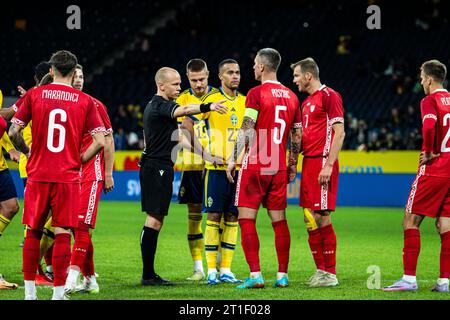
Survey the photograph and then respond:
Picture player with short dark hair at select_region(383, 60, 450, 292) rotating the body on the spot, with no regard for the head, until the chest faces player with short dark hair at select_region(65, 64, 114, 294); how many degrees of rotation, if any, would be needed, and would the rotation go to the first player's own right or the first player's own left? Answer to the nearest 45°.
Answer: approximately 45° to the first player's own left

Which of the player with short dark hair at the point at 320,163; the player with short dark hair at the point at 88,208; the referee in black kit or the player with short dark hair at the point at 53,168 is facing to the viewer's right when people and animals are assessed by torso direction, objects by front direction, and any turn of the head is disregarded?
the referee in black kit

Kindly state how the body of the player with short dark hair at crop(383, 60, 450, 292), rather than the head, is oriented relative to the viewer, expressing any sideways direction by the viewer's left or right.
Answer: facing away from the viewer and to the left of the viewer

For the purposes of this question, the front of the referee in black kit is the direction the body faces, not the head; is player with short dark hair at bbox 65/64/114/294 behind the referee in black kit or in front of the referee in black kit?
behind

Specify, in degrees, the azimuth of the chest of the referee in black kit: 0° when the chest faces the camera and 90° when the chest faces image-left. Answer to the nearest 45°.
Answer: approximately 270°

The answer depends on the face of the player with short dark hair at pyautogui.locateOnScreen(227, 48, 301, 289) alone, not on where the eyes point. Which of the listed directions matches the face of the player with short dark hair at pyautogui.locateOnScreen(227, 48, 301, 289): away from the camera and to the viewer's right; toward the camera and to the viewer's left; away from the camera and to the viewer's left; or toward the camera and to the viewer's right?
away from the camera and to the viewer's left

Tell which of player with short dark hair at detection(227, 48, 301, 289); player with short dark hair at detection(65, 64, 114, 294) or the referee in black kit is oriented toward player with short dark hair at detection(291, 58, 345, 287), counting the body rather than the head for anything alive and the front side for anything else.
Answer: the referee in black kit

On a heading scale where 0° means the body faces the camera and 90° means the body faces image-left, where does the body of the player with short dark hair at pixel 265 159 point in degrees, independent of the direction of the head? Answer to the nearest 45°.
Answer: approximately 135°

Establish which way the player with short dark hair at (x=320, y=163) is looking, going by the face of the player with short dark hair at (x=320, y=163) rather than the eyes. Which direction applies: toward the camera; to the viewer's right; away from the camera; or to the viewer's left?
to the viewer's left

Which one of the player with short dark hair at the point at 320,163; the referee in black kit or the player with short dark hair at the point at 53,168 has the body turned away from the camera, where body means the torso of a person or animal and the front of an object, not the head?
the player with short dark hair at the point at 53,168
